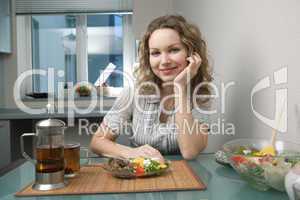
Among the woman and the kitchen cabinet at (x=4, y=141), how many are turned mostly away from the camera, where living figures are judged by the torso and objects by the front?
0

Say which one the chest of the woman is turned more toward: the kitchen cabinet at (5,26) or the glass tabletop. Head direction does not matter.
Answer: the glass tabletop

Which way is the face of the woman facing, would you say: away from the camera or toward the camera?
toward the camera

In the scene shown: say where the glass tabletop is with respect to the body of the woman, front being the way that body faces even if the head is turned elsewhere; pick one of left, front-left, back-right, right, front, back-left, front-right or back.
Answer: front

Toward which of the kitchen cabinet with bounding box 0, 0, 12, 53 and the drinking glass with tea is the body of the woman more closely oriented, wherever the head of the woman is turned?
the drinking glass with tea

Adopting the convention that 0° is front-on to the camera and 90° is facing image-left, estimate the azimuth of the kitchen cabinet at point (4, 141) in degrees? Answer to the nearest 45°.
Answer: approximately 315°

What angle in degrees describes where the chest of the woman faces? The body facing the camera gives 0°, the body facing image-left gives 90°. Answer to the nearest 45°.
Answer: approximately 0°

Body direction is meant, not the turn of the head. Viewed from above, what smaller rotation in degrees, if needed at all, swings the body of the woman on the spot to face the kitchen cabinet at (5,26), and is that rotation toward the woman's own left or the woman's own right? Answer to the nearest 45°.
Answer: approximately 135° to the woman's own right

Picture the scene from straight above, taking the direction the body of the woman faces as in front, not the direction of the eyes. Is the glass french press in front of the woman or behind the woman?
in front

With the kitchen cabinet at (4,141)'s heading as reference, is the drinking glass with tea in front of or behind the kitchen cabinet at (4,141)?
in front
